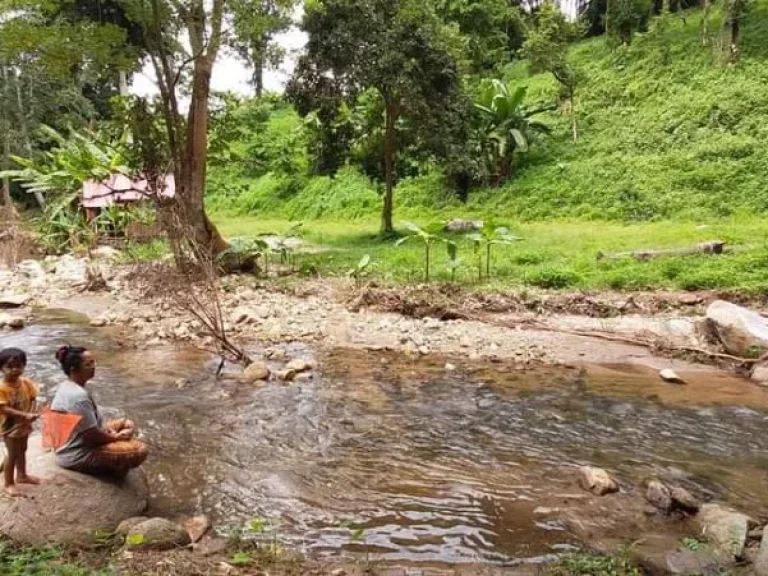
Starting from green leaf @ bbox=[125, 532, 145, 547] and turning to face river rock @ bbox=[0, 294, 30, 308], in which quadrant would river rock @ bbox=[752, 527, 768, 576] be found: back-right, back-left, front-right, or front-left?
back-right

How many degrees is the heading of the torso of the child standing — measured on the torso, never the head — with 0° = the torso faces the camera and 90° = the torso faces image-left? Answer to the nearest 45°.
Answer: approximately 315°

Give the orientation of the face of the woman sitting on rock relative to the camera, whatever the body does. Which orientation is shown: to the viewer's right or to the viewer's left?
to the viewer's right

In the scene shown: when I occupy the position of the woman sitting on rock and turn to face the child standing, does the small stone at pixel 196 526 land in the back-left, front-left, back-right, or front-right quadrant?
back-left

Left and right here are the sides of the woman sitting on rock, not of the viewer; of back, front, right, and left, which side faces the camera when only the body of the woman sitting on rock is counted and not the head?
right

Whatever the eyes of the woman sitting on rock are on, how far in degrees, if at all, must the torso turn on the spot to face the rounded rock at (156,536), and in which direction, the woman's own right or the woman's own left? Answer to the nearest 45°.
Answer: approximately 45° to the woman's own right
